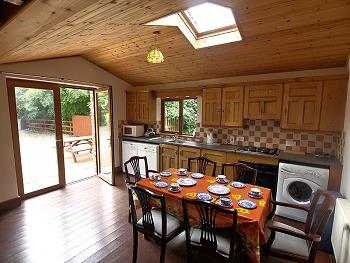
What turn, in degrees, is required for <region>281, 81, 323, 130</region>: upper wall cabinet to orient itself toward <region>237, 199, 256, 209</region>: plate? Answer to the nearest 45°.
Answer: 0° — it already faces it

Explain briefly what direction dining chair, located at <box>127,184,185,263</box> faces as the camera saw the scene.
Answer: facing away from the viewer and to the right of the viewer

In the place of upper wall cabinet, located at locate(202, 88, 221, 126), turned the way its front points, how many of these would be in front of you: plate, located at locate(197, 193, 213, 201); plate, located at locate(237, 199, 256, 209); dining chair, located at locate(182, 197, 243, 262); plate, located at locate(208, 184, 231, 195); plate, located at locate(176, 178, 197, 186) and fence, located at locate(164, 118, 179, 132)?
5

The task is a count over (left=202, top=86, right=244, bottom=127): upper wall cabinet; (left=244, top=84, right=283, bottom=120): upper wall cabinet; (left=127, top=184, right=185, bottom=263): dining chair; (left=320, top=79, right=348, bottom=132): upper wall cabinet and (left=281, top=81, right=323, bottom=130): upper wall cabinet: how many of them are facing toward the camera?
4

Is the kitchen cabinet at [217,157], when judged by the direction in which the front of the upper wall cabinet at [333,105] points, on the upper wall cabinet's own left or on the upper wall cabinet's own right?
on the upper wall cabinet's own right

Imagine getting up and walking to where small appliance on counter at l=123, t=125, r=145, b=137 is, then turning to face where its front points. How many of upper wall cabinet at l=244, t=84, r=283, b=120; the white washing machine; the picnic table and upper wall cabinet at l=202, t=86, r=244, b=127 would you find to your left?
3

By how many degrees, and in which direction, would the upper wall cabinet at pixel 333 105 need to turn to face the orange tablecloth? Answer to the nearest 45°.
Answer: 0° — it already faces it

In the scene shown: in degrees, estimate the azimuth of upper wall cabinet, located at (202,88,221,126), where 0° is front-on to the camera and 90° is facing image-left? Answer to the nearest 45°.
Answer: approximately 0°

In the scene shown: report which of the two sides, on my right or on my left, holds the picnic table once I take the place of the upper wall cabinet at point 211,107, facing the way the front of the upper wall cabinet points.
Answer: on my right
